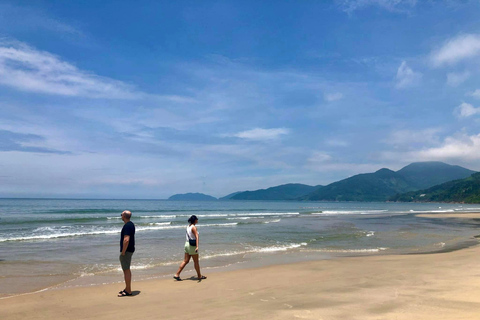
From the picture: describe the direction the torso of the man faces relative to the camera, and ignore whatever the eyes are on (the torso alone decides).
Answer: to the viewer's left
